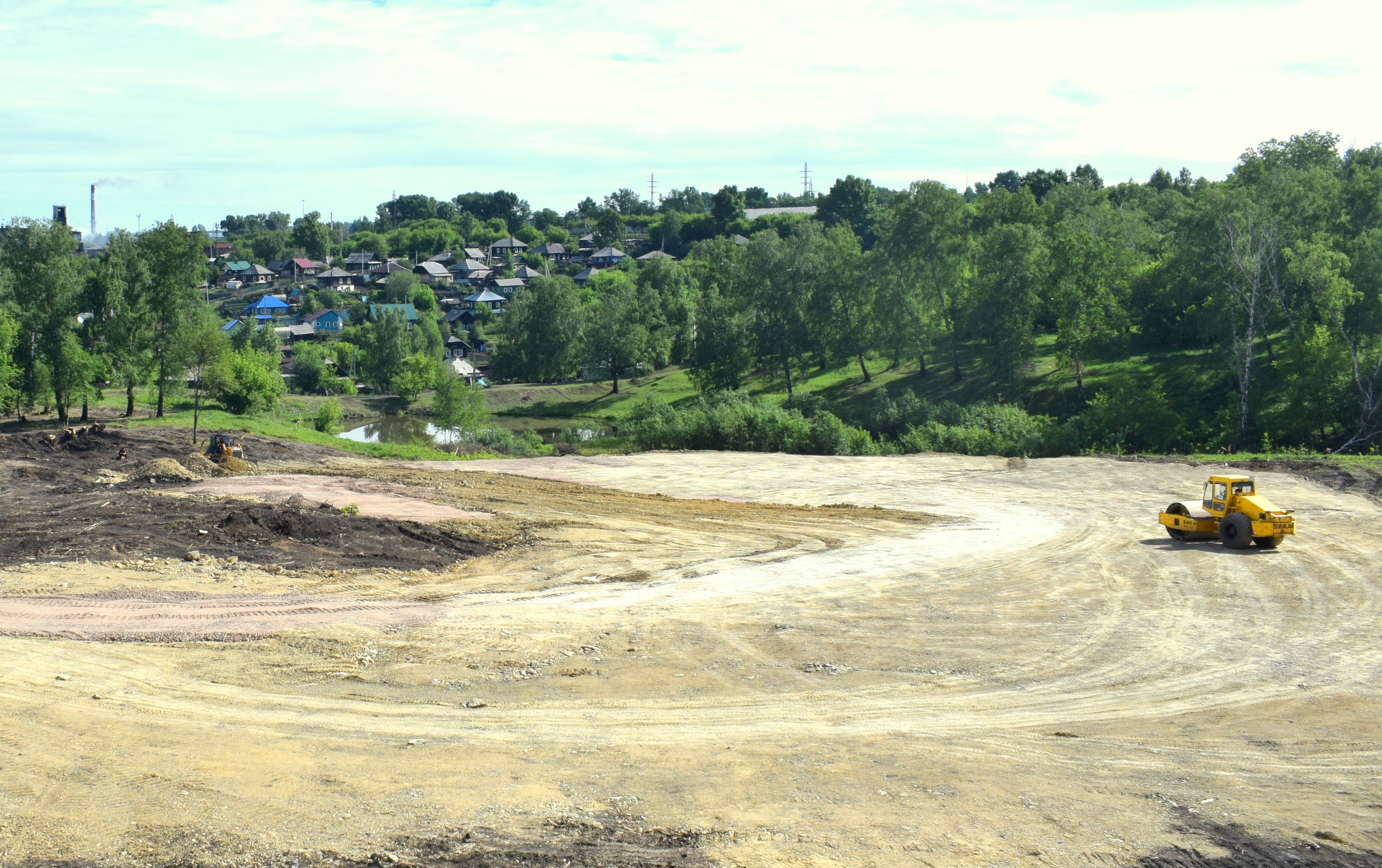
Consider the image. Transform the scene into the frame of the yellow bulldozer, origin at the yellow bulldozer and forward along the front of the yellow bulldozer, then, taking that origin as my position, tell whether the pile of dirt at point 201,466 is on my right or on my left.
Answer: on my right

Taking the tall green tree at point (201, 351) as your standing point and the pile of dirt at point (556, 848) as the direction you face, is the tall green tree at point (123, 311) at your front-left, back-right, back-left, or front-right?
back-right
